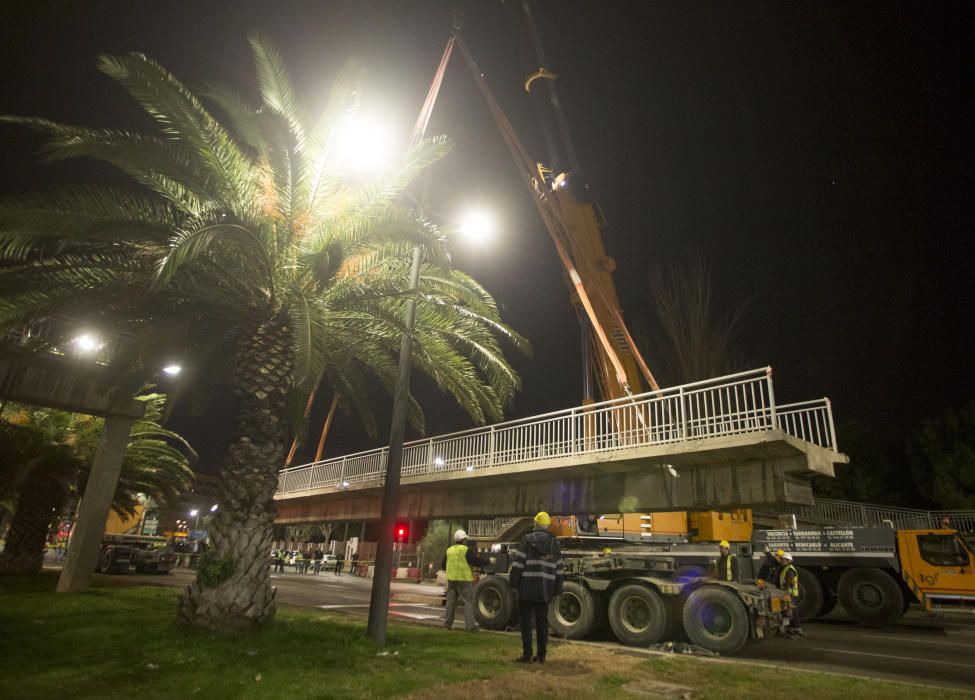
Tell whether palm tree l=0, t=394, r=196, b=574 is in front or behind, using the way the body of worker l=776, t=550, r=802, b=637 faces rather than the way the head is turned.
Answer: in front

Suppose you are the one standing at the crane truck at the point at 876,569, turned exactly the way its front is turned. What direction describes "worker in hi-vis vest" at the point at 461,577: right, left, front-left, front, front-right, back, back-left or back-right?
back-right

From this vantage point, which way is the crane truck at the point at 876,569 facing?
to the viewer's right

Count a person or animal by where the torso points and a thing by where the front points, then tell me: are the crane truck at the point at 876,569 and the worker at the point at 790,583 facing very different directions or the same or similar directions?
very different directions

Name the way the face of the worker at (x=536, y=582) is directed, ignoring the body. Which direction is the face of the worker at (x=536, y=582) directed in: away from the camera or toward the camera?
away from the camera

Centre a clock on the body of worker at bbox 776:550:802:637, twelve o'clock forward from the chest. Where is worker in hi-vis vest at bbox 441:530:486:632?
The worker in hi-vis vest is roughly at 11 o'clock from the worker.
